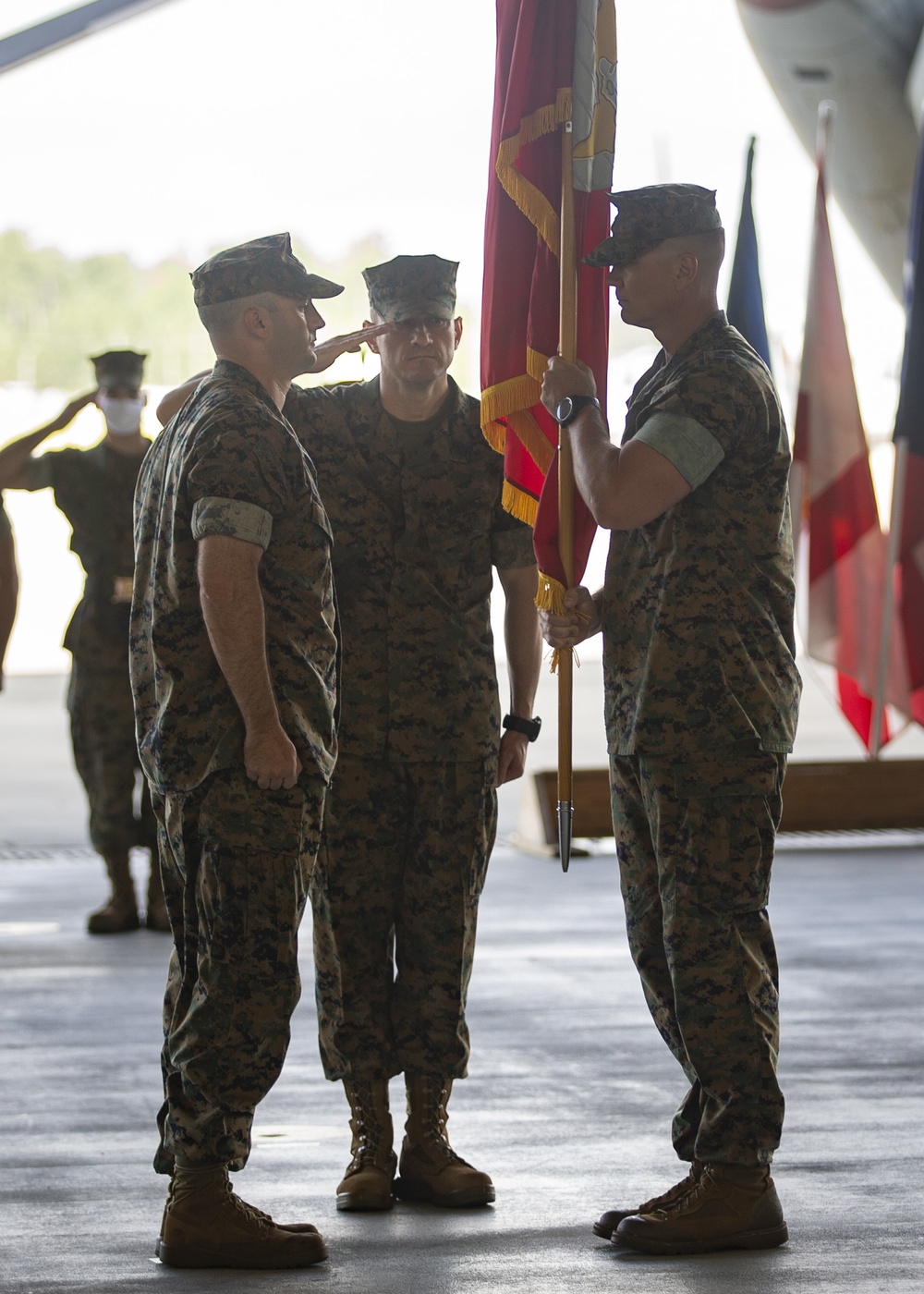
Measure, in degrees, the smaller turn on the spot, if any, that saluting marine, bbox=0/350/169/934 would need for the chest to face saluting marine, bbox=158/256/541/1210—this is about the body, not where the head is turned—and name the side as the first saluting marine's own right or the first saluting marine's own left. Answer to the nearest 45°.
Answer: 0° — they already face them

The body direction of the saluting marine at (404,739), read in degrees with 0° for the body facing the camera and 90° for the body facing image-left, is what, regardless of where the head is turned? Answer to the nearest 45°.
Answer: approximately 0°

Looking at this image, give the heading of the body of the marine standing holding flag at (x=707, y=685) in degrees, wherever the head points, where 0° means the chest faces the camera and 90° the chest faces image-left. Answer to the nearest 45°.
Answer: approximately 90°

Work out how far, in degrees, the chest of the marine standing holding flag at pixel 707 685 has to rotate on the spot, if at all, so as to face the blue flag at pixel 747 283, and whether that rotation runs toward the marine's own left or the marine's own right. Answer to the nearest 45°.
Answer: approximately 90° to the marine's own right

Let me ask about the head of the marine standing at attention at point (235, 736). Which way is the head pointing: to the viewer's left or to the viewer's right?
to the viewer's right

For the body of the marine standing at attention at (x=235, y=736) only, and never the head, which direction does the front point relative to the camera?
to the viewer's right

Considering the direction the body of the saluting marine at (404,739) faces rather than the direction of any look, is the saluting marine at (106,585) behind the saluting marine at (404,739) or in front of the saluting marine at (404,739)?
behind
